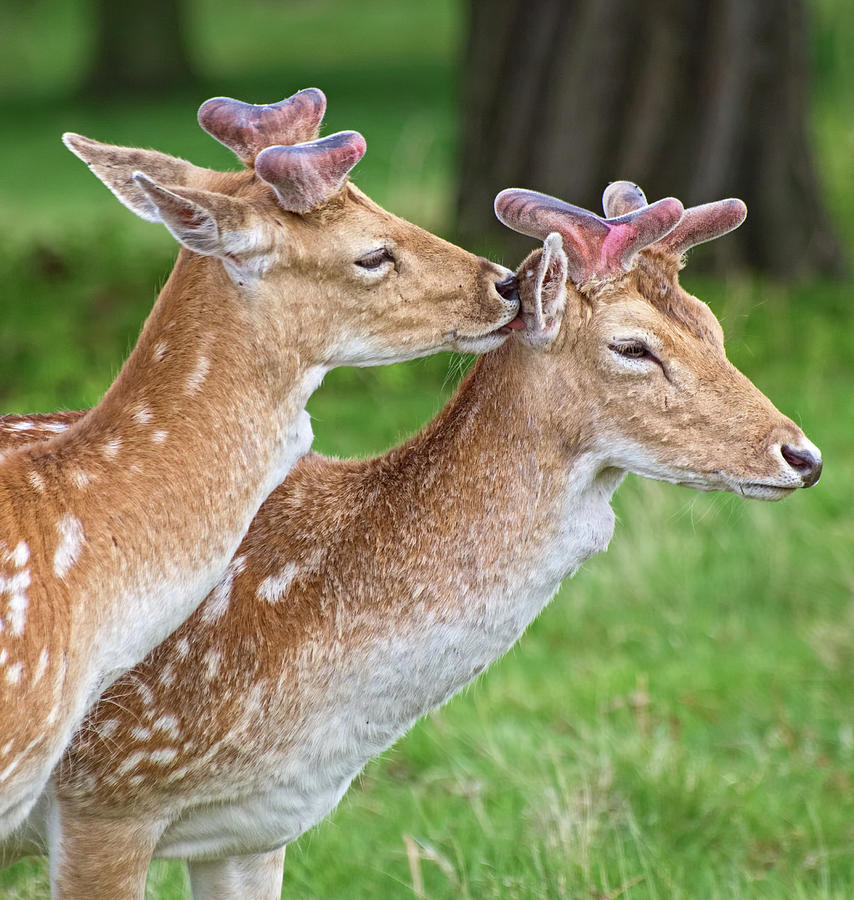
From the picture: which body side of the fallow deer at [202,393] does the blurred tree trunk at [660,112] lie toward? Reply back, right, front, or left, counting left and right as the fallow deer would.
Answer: left

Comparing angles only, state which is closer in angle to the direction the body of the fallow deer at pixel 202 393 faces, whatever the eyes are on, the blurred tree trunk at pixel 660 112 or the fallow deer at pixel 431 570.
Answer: the fallow deer

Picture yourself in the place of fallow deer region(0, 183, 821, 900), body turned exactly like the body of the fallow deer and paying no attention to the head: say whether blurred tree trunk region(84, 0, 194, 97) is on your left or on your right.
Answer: on your left

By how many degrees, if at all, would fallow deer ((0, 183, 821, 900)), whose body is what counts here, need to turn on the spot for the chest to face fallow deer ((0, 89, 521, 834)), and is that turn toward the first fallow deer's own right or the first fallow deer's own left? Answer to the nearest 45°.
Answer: approximately 135° to the first fallow deer's own right

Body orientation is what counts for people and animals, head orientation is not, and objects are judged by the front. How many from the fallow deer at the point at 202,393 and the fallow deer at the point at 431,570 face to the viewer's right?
2

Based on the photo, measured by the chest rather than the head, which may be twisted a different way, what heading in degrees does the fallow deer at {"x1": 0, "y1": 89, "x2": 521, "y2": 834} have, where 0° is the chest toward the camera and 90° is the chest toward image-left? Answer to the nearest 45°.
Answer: approximately 270°

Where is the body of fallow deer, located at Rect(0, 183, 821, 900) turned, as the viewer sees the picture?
to the viewer's right

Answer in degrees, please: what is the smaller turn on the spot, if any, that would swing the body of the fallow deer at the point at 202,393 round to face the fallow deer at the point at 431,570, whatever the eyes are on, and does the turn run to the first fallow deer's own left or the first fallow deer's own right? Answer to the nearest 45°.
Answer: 0° — it already faces it

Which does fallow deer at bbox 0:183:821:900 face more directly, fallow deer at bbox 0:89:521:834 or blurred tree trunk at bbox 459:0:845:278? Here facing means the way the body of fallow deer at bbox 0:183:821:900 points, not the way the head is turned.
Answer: the blurred tree trunk

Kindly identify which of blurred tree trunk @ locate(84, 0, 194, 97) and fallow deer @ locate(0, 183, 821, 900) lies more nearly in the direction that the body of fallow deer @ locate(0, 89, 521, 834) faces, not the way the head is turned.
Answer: the fallow deer
